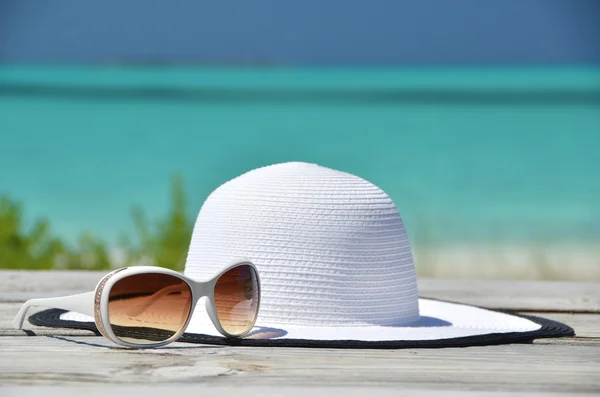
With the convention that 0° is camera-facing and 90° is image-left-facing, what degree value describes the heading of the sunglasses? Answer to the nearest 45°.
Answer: approximately 315°
